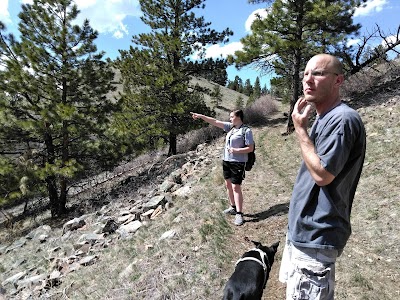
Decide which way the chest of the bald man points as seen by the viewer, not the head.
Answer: to the viewer's left

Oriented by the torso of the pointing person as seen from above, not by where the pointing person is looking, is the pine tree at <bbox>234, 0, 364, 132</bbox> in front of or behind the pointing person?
behind

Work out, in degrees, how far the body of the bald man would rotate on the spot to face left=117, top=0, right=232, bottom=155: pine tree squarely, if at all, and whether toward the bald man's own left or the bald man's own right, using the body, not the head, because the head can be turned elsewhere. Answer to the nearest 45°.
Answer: approximately 45° to the bald man's own right

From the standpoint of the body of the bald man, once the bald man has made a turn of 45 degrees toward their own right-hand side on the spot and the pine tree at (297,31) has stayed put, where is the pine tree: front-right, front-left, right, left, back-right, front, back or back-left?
front-right

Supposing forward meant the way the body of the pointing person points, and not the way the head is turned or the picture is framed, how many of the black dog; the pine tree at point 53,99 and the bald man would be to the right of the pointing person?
1

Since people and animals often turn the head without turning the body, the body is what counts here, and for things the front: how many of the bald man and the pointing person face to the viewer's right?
0

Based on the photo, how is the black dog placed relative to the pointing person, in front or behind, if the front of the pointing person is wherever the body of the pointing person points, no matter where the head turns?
in front

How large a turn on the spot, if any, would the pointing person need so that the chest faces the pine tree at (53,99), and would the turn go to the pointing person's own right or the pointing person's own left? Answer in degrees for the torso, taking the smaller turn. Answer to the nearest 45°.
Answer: approximately 90° to the pointing person's own right

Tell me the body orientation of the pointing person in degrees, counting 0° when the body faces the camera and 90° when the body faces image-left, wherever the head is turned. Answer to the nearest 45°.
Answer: approximately 45°

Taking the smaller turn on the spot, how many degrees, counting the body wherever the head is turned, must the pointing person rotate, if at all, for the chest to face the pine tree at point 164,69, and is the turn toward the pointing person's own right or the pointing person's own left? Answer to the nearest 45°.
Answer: approximately 135° to the pointing person's own right

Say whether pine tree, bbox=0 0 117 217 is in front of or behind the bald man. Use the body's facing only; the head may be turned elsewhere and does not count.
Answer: in front
